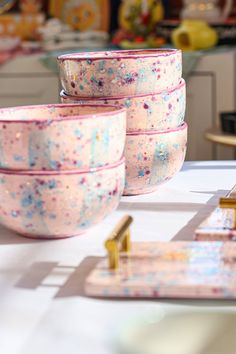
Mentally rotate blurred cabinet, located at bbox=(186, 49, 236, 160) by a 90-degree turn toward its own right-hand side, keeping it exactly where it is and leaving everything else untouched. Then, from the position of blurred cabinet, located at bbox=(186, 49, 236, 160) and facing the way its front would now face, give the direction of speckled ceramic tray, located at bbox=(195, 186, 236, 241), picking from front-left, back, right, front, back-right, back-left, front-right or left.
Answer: left

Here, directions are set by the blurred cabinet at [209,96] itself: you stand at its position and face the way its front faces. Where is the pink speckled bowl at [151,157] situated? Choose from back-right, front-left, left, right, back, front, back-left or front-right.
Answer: front

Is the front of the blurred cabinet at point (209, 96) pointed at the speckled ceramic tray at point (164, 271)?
yes

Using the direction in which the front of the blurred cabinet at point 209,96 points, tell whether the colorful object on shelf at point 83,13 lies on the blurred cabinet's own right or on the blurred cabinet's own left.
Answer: on the blurred cabinet's own right

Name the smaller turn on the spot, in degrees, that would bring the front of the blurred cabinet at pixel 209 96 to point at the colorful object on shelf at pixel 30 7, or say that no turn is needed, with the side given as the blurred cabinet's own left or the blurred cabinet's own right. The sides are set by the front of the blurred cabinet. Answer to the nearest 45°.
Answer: approximately 90° to the blurred cabinet's own right

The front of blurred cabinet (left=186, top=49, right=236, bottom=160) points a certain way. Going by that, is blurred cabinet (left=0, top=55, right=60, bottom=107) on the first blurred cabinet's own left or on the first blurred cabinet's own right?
on the first blurred cabinet's own right

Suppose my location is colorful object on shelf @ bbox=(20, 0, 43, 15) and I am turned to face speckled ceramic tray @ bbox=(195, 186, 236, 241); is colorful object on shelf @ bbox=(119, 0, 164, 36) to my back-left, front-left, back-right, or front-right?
front-left

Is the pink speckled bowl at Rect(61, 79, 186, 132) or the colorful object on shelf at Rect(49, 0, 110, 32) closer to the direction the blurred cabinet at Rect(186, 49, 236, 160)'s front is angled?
the pink speckled bowl

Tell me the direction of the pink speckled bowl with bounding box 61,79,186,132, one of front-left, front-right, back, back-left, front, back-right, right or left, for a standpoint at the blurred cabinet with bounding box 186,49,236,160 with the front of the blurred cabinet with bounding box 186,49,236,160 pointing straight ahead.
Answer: front

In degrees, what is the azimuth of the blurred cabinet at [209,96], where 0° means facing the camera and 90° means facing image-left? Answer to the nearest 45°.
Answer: approximately 0°

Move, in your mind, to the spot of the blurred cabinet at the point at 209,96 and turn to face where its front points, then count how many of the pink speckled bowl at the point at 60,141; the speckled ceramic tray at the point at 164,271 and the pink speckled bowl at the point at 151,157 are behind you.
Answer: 0

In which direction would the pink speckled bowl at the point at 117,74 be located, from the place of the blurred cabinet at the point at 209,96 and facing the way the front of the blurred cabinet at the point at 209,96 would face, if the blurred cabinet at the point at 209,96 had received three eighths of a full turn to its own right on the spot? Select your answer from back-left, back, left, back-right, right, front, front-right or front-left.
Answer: back-left

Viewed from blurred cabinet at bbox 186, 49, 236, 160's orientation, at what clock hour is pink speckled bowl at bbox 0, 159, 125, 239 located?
The pink speckled bowl is roughly at 12 o'clock from the blurred cabinet.
